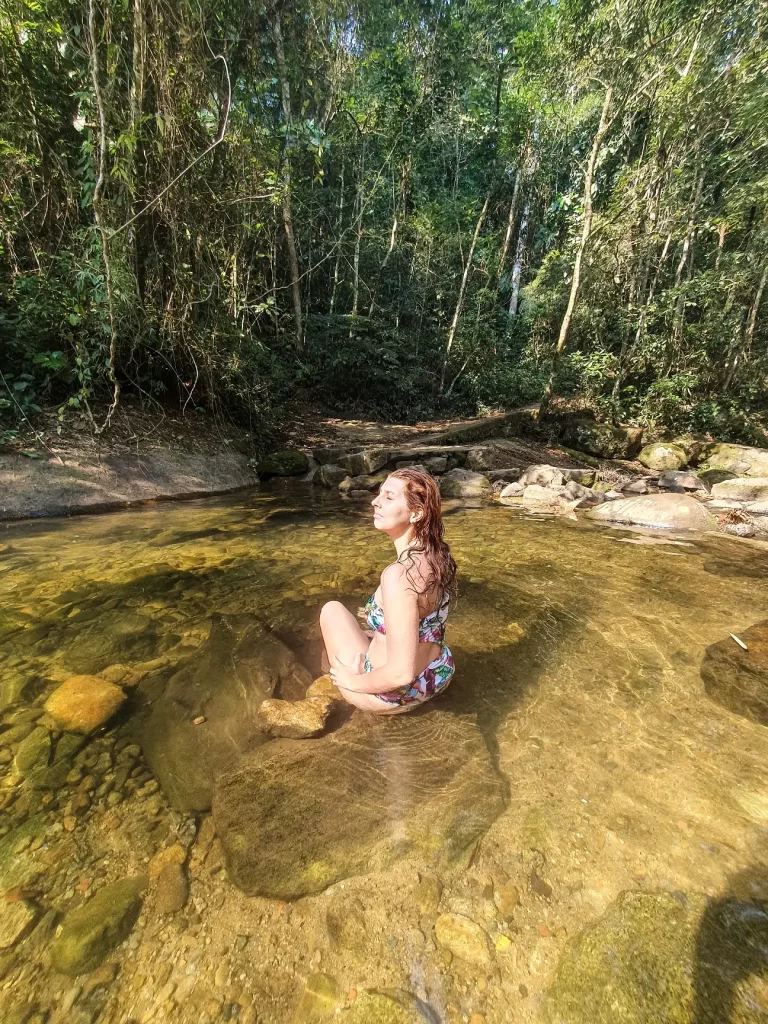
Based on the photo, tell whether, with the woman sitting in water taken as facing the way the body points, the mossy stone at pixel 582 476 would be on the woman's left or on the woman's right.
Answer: on the woman's right

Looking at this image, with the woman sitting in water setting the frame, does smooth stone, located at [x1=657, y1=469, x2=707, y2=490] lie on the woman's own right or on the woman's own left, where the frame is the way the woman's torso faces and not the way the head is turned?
on the woman's own right

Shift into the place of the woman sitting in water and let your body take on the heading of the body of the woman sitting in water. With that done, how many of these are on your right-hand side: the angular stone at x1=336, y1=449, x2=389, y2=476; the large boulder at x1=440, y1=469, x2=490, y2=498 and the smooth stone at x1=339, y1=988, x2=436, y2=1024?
2

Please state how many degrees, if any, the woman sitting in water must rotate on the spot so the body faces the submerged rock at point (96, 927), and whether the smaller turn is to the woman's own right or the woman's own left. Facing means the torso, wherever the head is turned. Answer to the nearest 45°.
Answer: approximately 45° to the woman's own left

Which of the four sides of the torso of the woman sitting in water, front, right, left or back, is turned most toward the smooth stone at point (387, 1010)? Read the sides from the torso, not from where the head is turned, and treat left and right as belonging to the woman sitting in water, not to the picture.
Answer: left

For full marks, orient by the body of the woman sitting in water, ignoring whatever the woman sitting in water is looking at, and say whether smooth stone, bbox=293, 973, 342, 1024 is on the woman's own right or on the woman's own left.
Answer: on the woman's own left

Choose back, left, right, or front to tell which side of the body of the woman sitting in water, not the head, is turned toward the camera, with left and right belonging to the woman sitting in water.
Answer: left

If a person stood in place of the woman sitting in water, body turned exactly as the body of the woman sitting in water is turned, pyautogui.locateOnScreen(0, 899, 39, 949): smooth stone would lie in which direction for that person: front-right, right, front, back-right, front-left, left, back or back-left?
front-left

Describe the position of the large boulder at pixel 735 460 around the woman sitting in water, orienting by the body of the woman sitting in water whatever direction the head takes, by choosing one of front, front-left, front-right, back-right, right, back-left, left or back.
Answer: back-right

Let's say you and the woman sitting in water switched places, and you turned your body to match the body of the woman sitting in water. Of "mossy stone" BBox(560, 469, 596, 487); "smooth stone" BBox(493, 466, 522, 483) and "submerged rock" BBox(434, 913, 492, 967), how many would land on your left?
1

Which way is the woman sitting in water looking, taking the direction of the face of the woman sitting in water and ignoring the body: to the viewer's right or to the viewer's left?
to the viewer's left

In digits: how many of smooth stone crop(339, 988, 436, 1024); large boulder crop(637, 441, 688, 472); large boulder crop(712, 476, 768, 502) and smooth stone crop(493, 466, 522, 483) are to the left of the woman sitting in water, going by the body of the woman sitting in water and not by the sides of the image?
1

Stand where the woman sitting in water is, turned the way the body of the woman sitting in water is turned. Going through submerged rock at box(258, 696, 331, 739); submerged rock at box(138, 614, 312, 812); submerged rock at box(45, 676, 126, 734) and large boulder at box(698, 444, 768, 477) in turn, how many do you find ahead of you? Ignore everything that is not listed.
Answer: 3

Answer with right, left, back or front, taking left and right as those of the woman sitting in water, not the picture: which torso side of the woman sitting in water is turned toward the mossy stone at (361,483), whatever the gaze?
right

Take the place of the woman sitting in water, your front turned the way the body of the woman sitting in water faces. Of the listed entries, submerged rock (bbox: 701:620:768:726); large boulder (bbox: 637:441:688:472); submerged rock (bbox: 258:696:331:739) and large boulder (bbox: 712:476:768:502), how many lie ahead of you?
1

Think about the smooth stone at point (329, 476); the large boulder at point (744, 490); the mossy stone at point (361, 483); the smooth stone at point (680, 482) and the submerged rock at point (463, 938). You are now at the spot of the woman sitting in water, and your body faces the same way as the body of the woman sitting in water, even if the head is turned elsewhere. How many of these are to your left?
1

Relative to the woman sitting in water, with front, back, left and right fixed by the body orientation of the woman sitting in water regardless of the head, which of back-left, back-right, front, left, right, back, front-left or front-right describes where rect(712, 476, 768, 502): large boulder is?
back-right

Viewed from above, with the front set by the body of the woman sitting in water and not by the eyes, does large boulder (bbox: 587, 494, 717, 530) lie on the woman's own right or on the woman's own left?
on the woman's own right
